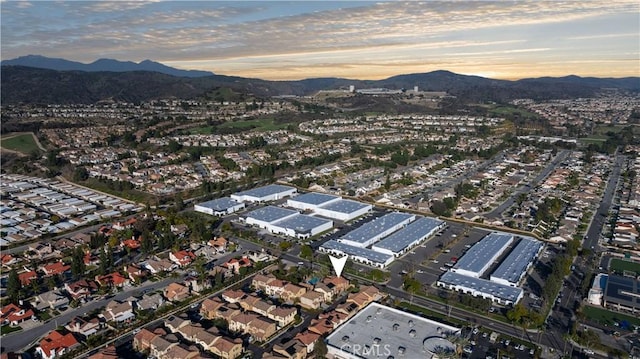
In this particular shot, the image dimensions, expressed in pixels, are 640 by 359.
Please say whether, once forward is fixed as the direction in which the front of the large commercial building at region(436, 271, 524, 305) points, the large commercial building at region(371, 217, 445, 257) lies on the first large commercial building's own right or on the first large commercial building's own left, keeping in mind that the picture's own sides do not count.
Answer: on the first large commercial building's own right

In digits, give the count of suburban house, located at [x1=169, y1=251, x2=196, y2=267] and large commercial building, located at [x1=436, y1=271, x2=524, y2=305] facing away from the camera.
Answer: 0

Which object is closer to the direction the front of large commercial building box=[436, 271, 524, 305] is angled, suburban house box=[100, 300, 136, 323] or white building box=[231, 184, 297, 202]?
the suburban house

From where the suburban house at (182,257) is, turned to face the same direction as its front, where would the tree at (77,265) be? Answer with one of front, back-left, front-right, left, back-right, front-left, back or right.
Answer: back-right

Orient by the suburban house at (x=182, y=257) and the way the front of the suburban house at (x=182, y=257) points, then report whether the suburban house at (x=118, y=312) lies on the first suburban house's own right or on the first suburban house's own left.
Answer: on the first suburban house's own right
